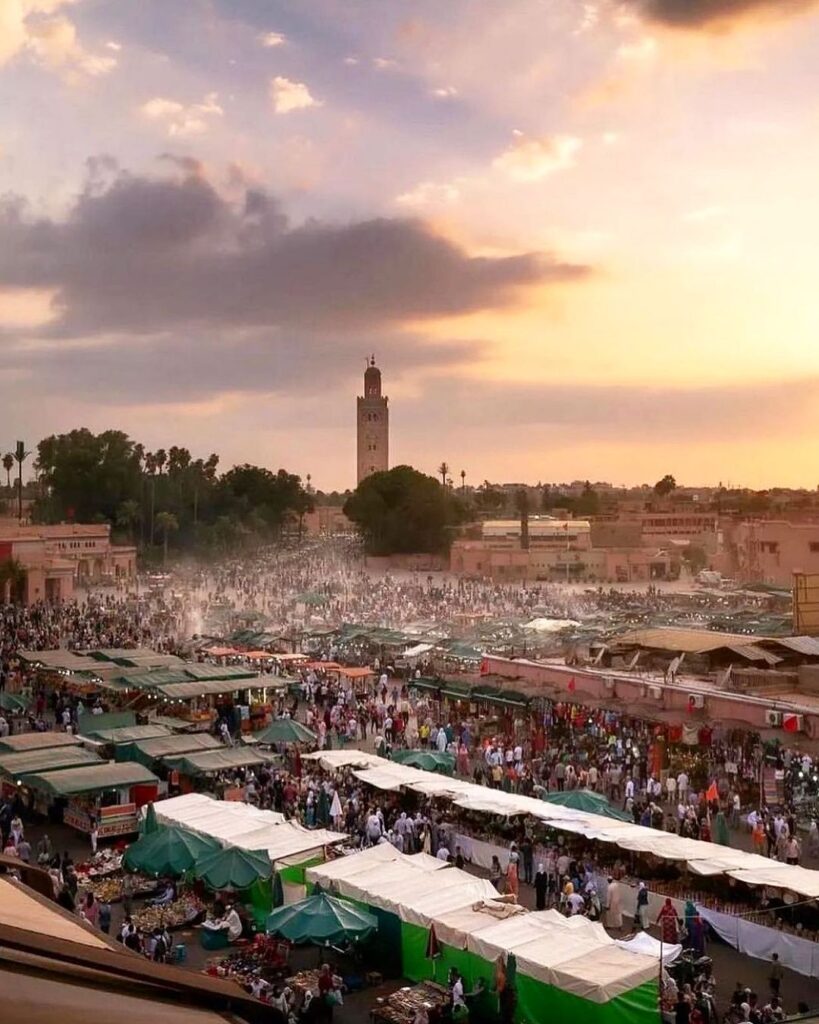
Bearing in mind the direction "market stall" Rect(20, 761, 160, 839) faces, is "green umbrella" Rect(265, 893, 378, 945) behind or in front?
in front

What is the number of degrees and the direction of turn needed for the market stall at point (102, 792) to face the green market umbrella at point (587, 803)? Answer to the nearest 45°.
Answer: approximately 45° to its left

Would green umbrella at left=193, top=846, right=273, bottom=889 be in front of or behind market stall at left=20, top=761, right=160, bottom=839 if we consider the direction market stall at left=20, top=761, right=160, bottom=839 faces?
in front

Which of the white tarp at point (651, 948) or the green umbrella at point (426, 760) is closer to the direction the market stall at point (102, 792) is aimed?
the white tarp

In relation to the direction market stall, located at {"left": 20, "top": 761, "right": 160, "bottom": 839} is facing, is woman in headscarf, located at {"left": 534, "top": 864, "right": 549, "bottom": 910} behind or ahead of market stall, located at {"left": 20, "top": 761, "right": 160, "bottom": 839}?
ahead

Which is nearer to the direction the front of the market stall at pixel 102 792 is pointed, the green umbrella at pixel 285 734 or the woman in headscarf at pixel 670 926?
the woman in headscarf

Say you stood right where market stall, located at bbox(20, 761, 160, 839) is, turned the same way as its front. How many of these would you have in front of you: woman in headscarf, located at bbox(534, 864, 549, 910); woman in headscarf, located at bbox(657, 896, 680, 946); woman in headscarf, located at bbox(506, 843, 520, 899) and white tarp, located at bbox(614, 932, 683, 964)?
4

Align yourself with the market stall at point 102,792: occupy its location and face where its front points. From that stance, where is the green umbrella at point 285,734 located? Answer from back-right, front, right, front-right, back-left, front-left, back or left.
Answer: left

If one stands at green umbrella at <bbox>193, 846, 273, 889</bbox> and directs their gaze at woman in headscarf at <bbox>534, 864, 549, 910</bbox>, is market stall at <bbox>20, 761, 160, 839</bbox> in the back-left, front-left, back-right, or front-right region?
back-left

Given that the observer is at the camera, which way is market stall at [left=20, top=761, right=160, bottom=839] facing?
facing the viewer and to the right of the viewer

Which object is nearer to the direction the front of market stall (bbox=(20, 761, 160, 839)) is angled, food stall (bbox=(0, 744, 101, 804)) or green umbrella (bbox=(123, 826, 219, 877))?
the green umbrella
